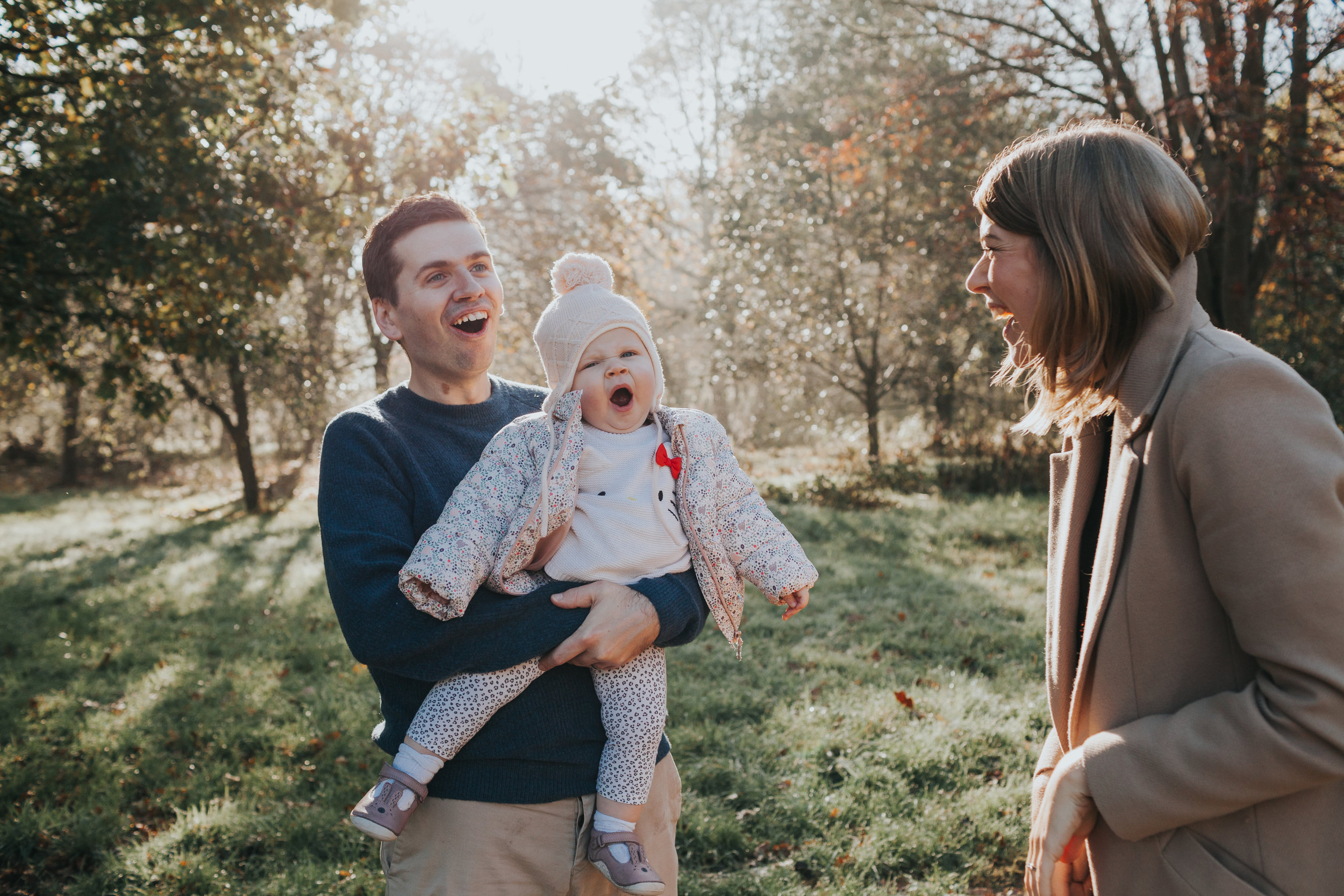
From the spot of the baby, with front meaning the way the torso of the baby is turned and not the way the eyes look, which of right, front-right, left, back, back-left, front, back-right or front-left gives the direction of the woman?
front-left

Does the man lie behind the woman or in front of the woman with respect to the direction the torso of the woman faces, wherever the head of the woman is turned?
in front

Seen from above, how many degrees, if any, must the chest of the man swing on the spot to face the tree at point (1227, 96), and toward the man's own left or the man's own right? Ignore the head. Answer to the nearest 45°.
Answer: approximately 90° to the man's own left

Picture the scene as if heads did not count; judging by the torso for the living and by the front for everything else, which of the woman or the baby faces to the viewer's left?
the woman

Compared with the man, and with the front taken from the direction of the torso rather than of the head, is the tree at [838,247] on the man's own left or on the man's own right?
on the man's own left

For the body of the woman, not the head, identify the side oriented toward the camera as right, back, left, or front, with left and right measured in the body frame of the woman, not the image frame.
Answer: left

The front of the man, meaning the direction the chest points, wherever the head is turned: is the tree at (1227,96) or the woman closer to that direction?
the woman

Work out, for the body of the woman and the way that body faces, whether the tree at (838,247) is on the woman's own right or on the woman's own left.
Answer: on the woman's own right

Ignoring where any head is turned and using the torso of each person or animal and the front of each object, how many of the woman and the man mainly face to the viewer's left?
1

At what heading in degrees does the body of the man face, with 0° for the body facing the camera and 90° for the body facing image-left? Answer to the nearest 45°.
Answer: approximately 315°

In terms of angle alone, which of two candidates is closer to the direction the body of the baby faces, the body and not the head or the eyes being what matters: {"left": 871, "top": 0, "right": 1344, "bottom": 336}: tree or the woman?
the woman

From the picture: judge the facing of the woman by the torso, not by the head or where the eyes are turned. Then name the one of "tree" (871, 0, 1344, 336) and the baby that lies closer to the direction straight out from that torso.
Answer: the baby
